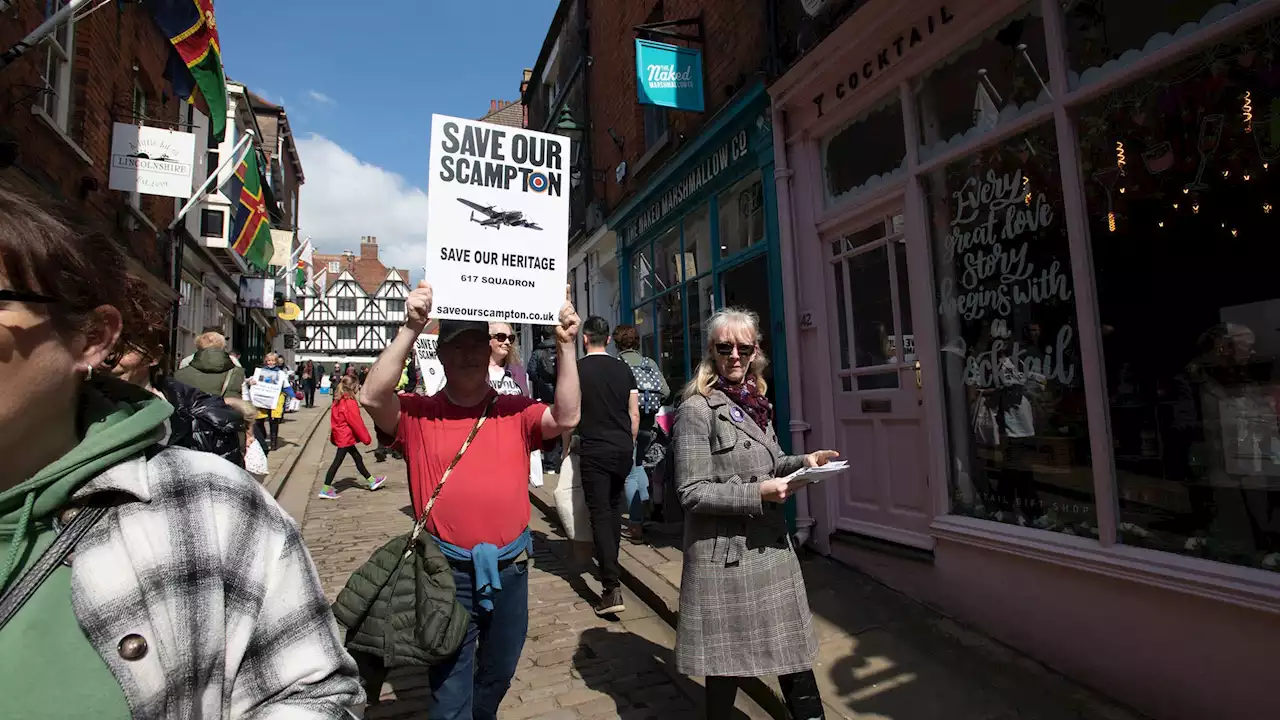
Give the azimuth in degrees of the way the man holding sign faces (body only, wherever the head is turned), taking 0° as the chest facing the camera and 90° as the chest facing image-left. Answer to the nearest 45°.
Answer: approximately 0°

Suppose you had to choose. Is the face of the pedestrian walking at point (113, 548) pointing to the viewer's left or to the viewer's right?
to the viewer's left

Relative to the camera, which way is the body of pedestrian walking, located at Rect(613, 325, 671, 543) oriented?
away from the camera

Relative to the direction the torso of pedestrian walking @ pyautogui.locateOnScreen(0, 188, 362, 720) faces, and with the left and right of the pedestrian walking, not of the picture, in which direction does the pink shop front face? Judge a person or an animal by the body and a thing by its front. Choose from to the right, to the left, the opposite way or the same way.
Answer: to the right

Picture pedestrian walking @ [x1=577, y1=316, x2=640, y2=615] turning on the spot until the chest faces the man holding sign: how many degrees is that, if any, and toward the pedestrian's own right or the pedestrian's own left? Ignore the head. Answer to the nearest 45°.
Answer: approximately 180°

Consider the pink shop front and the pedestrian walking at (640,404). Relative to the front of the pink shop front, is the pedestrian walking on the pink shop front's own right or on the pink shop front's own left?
on the pink shop front's own right

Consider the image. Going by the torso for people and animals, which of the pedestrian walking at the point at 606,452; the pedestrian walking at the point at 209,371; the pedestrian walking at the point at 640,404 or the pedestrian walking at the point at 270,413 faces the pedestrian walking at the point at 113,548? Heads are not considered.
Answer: the pedestrian walking at the point at 270,413

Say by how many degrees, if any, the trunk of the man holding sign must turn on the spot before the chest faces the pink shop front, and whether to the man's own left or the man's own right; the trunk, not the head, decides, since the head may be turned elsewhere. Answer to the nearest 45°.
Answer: approximately 90° to the man's own left

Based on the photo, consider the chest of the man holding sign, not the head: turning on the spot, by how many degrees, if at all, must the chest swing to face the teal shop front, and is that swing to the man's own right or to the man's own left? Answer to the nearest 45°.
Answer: approximately 135° to the man's own left
